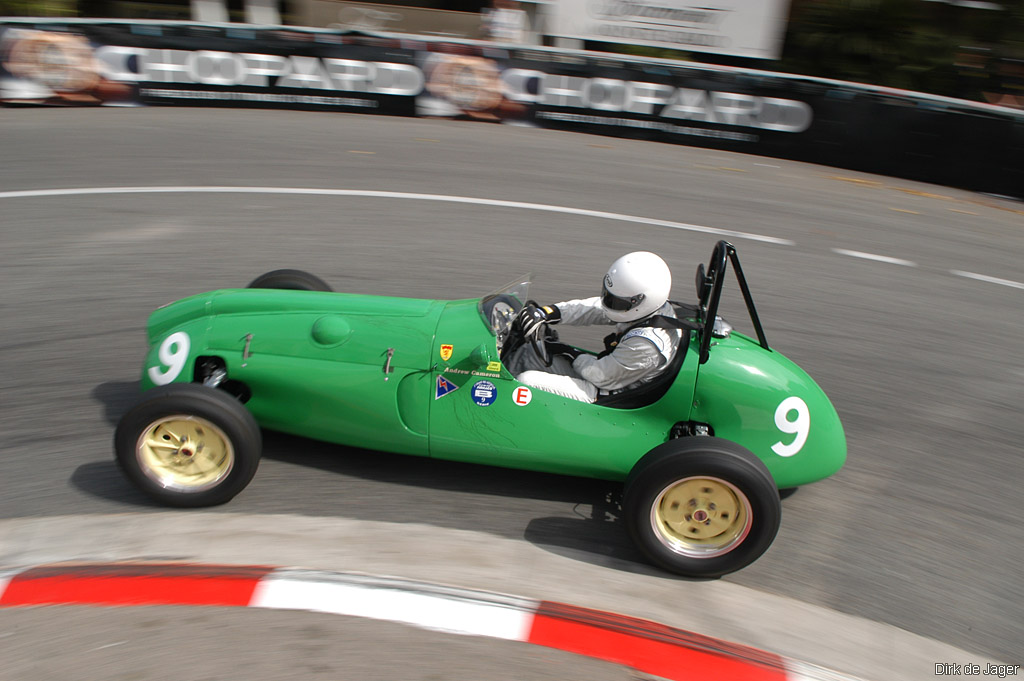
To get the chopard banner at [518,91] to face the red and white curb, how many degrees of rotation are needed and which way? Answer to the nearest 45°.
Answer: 0° — it already faces it

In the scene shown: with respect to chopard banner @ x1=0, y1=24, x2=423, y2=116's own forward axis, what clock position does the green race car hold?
The green race car is roughly at 12 o'clock from the chopard banner.

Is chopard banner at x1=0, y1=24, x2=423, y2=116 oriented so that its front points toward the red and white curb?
yes
